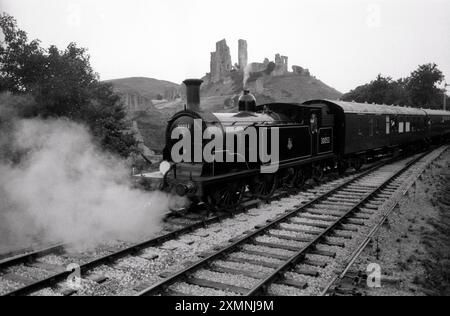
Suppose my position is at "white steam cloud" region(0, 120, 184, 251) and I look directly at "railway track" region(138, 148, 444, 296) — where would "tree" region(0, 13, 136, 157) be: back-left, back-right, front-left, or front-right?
back-left

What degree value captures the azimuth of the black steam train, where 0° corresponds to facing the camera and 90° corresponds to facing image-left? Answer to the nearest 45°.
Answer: approximately 45°

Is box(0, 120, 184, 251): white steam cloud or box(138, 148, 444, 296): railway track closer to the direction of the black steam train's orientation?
the white steam cloud

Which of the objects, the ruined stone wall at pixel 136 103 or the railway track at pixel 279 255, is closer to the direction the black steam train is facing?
the railway track

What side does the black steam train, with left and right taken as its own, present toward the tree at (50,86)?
right

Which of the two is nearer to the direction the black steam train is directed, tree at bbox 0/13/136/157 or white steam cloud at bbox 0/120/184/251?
the white steam cloud

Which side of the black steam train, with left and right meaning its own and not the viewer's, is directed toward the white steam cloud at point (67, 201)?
front

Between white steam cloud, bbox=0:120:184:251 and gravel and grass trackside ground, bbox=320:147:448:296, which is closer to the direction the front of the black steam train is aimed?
the white steam cloud
